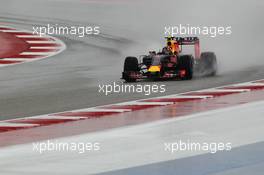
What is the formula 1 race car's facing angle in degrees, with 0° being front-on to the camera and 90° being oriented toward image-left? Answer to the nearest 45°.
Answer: approximately 0°
